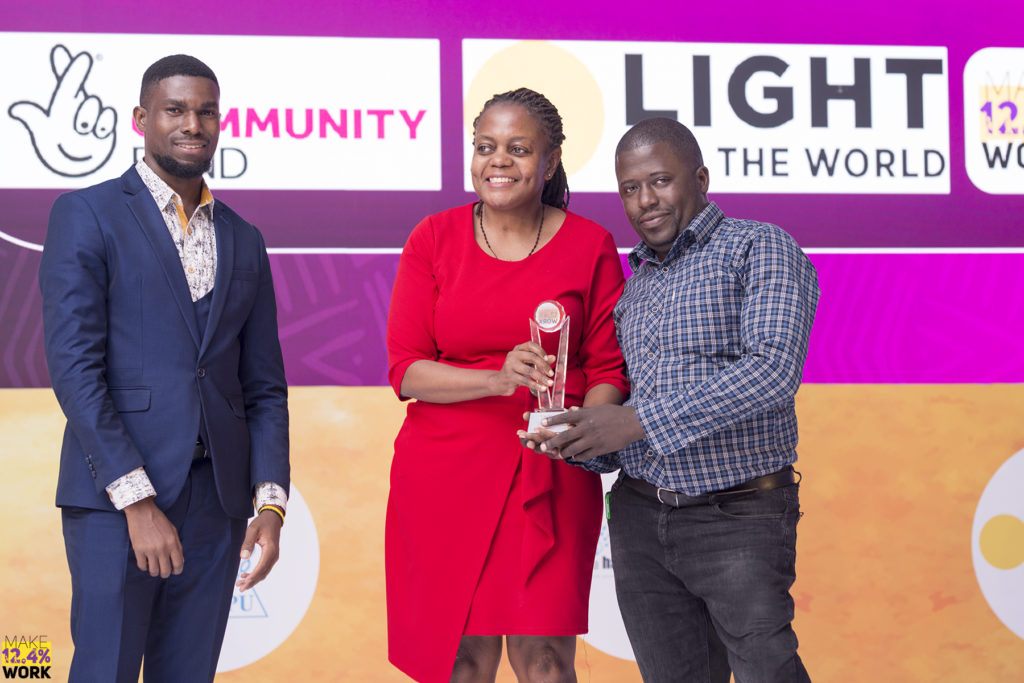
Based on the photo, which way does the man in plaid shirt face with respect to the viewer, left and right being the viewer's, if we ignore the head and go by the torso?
facing the viewer and to the left of the viewer

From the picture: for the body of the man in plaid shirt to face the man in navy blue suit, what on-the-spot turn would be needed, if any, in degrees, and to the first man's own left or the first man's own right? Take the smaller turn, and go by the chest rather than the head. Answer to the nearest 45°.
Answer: approximately 45° to the first man's own right

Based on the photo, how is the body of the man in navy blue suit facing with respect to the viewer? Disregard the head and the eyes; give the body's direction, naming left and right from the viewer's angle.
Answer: facing the viewer and to the right of the viewer

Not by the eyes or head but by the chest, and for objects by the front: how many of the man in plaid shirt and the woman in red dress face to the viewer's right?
0

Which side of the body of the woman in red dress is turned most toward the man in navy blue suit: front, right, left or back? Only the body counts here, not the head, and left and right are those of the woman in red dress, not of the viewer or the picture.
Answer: right

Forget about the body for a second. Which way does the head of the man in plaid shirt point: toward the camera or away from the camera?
toward the camera

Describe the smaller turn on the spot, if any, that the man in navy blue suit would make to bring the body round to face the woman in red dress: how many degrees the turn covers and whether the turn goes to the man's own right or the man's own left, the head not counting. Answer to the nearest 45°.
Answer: approximately 45° to the man's own left

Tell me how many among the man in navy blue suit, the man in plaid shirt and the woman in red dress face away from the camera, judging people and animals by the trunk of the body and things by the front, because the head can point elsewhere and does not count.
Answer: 0

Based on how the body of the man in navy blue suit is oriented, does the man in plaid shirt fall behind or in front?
in front

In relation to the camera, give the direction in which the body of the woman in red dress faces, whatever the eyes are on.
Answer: toward the camera
